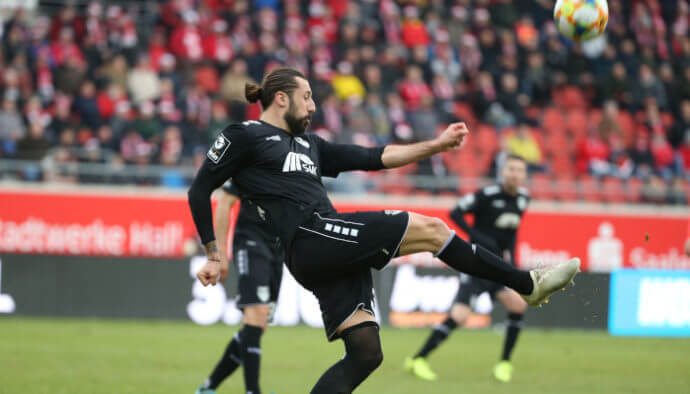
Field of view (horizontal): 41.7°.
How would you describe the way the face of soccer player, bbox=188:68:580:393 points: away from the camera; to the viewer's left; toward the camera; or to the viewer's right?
to the viewer's right

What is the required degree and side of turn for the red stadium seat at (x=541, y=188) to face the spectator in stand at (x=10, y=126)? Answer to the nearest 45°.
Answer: approximately 45° to its right

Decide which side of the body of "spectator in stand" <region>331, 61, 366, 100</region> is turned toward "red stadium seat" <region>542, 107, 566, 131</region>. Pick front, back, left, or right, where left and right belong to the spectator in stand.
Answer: left

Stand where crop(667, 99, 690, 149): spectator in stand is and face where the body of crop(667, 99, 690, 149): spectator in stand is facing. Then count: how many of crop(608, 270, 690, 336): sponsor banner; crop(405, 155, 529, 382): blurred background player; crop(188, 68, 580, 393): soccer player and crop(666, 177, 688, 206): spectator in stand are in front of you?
4

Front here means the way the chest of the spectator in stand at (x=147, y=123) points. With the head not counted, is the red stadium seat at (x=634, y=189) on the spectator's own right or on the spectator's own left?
on the spectator's own left

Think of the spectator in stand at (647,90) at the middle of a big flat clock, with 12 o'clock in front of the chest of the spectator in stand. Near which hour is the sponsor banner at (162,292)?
The sponsor banner is roughly at 1 o'clock from the spectator in stand.

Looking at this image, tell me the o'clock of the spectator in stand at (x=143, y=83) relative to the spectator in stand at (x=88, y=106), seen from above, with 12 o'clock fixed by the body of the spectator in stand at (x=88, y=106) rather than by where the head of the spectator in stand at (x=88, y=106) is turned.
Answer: the spectator in stand at (x=143, y=83) is roughly at 8 o'clock from the spectator in stand at (x=88, y=106).

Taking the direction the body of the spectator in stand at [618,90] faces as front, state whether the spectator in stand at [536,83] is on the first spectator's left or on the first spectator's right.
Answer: on the first spectator's right

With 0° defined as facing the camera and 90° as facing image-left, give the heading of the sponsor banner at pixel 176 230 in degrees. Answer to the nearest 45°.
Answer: approximately 0°

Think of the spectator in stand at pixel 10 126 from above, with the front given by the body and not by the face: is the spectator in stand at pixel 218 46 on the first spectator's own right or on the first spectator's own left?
on the first spectator's own left

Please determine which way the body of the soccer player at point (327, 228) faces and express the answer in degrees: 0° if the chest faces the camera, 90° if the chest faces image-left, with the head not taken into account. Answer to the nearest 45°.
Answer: approximately 315°
